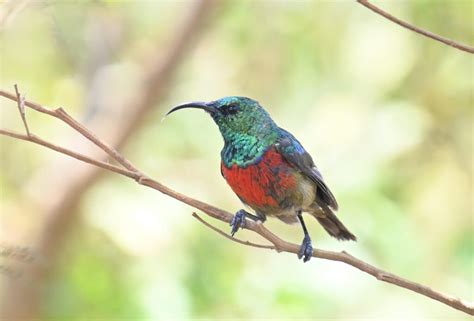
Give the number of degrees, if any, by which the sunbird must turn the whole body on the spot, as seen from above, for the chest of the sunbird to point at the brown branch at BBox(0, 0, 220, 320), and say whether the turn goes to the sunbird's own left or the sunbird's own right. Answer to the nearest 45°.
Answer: approximately 90° to the sunbird's own right
